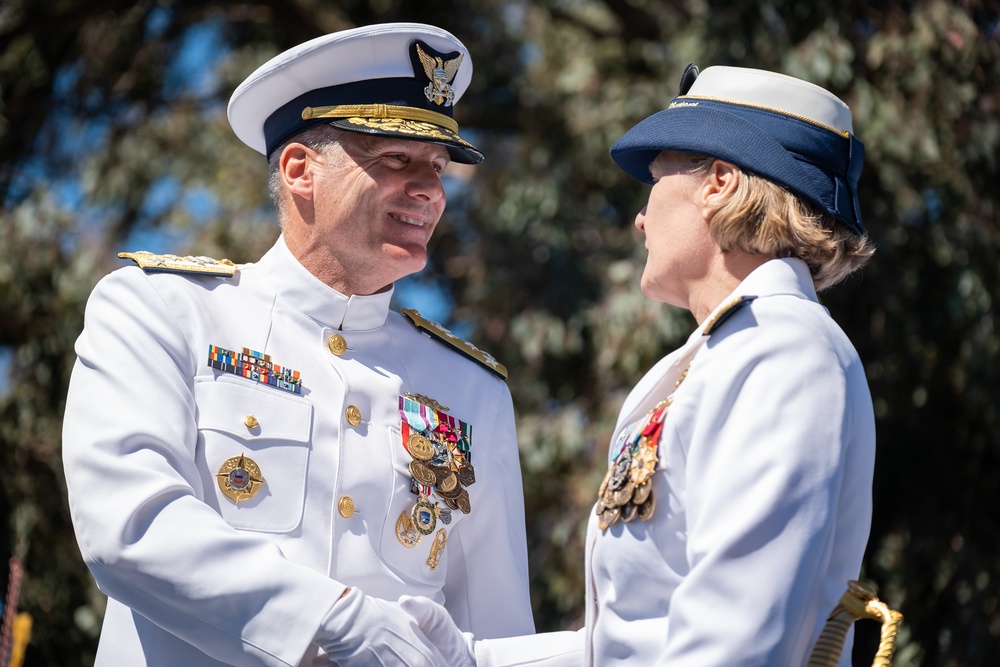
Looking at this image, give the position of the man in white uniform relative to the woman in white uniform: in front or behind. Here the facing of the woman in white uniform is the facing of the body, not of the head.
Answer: in front

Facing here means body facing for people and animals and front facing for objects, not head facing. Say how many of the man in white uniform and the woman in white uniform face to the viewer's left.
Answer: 1

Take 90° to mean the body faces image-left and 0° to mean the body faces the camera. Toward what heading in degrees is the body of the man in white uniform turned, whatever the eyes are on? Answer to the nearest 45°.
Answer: approximately 315°

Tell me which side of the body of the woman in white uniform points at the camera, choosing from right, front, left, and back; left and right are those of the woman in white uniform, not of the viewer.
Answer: left
